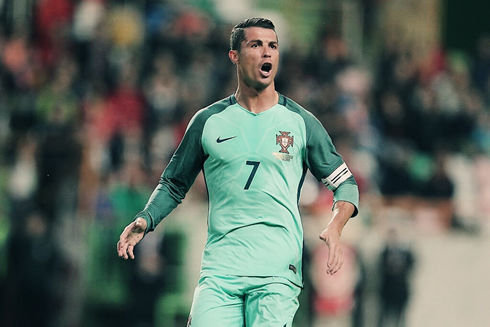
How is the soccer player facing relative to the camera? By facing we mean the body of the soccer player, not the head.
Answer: toward the camera
